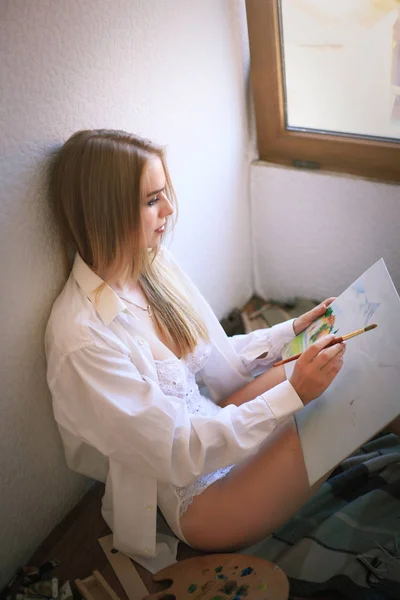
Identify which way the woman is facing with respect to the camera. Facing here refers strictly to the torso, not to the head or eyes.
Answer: to the viewer's right

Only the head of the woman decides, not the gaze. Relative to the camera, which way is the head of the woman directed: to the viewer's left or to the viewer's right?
to the viewer's right

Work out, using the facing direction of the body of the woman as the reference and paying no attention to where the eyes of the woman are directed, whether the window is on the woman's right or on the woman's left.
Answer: on the woman's left
